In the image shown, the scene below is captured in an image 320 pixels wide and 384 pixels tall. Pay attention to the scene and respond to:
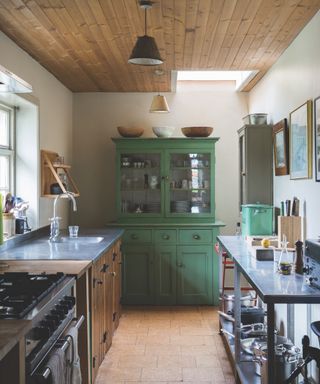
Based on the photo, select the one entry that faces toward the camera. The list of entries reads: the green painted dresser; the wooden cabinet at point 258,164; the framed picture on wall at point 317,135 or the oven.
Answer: the green painted dresser

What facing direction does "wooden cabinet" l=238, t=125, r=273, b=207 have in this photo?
to the viewer's left

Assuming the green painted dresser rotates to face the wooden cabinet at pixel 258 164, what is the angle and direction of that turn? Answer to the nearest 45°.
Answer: approximately 45° to its left

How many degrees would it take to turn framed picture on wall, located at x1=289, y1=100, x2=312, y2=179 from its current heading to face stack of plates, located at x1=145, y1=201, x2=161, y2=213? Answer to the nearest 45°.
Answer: approximately 45° to its right

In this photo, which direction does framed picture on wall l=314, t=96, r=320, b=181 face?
to the viewer's left

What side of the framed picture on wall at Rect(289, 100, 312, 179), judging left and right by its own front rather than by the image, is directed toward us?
left

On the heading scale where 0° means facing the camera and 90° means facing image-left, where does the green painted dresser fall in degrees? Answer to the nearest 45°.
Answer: approximately 0°

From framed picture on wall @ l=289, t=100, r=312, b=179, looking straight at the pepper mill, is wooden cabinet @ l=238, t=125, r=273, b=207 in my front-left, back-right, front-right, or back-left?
back-right

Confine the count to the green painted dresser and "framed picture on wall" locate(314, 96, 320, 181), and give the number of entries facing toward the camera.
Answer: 1

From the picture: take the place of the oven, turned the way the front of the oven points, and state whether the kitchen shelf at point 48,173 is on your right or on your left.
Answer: on your left

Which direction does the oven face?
to the viewer's right

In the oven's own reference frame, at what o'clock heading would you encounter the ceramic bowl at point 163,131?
The ceramic bowl is roughly at 10 o'clock from the oven.
